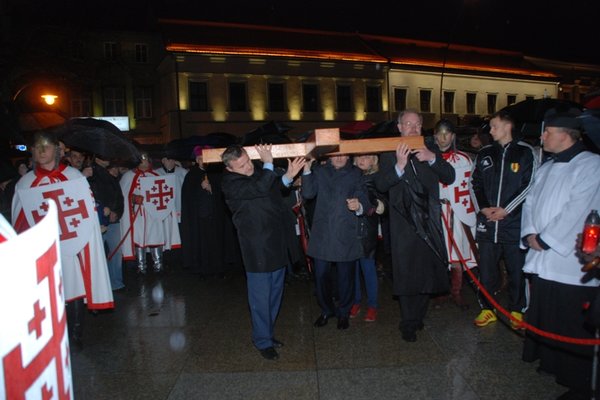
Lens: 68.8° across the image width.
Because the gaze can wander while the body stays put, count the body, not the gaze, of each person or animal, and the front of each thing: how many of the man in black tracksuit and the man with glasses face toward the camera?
2

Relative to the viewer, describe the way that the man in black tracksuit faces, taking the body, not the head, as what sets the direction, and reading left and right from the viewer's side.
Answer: facing the viewer

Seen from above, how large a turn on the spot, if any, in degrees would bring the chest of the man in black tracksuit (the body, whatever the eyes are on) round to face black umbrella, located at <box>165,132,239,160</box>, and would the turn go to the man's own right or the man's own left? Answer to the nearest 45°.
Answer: approximately 90° to the man's own right

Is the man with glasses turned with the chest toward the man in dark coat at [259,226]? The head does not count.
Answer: no

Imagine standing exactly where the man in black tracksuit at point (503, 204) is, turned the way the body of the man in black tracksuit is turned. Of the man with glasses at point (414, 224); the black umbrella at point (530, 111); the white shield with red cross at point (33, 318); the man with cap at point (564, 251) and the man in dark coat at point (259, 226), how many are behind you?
1

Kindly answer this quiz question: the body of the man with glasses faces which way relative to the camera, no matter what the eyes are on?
toward the camera

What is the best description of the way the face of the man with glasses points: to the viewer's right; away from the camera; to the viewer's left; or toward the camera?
toward the camera

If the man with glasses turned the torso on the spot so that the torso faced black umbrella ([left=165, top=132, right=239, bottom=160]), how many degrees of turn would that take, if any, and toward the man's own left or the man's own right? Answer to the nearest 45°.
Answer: approximately 135° to the man's own right

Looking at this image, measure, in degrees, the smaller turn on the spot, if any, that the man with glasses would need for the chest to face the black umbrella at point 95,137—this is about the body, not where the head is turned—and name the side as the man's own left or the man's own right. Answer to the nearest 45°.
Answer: approximately 90° to the man's own right

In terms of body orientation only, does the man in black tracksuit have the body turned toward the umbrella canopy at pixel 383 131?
no

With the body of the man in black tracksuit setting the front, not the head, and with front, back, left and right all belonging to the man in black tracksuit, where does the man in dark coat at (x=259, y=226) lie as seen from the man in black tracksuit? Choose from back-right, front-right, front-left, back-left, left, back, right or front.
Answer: front-right

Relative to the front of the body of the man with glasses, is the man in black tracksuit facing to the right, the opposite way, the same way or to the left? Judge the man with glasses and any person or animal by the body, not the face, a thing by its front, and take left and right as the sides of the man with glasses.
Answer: the same way

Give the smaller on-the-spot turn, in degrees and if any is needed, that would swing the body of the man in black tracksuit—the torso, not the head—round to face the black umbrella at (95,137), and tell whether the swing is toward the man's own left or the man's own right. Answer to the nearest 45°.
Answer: approximately 90° to the man's own right

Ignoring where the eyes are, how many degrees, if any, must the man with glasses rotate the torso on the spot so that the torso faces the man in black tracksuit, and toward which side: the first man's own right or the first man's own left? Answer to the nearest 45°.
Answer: approximately 135° to the first man's own left

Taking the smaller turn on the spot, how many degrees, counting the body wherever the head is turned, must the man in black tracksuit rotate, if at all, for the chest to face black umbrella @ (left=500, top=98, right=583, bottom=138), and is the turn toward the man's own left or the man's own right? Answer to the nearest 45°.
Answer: approximately 180°
